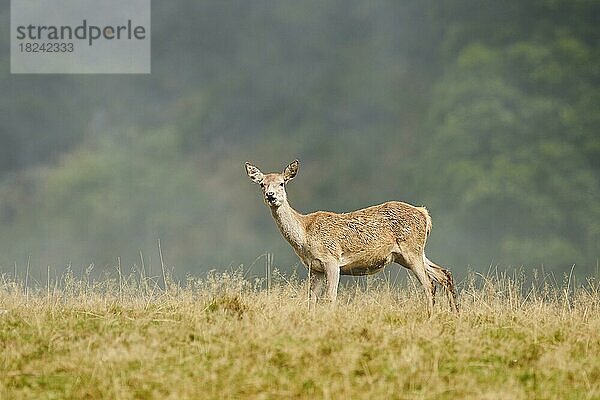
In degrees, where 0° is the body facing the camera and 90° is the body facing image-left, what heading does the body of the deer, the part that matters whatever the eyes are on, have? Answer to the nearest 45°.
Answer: approximately 90°
